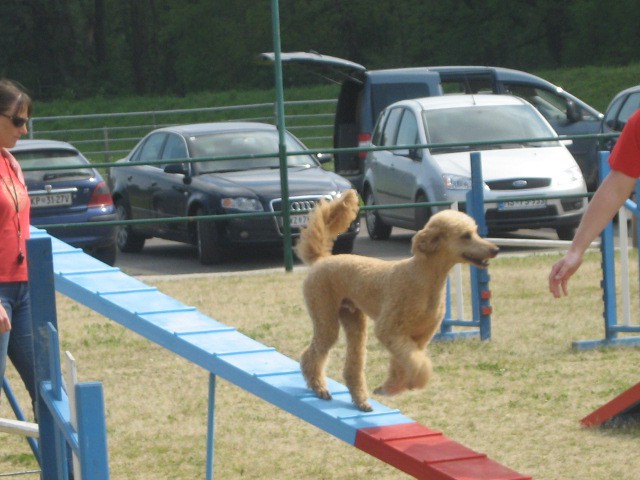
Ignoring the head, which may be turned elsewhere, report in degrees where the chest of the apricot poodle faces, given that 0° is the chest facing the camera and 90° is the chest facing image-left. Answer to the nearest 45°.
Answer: approximately 270°

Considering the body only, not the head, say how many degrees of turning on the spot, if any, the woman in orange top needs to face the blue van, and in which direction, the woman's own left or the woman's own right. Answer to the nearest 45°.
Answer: approximately 90° to the woman's own left

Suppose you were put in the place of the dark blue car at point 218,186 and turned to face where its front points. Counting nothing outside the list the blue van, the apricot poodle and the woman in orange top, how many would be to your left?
1

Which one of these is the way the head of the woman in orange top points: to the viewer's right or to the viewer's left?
to the viewer's right

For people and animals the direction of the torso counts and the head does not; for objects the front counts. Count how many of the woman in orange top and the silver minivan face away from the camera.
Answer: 0

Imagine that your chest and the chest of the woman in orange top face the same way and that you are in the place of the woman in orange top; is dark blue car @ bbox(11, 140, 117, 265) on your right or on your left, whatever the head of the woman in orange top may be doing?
on your left

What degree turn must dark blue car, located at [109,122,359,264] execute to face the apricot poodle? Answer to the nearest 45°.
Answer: approximately 45° to its right

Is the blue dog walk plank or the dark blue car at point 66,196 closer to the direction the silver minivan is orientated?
the blue dog walk plank

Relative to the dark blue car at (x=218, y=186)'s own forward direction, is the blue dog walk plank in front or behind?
in front

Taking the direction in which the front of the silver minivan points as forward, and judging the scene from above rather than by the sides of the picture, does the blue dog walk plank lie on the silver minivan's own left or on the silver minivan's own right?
on the silver minivan's own right

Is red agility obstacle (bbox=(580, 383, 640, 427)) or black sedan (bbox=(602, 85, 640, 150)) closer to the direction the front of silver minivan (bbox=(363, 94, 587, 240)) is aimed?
the red agility obstacle
